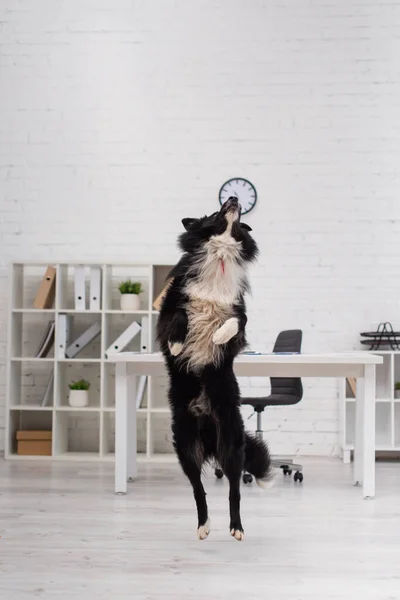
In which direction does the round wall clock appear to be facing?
toward the camera

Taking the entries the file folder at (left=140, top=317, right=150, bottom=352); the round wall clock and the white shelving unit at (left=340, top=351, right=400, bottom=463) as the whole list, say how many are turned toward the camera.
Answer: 3

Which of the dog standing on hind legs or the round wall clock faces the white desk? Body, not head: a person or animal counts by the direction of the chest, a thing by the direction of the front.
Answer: the round wall clock

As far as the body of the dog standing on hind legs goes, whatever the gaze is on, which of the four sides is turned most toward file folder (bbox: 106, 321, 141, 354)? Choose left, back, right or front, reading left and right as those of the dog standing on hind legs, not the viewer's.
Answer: back

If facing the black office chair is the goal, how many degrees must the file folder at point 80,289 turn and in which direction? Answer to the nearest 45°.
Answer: approximately 45° to its left

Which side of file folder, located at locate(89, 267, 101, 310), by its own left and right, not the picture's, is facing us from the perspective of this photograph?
front

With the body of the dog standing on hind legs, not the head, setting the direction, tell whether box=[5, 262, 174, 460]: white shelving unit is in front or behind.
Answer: behind

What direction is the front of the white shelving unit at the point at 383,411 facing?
toward the camera

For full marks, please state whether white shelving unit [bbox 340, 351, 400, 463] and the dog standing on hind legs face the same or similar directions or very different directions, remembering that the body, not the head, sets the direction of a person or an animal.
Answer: same or similar directions

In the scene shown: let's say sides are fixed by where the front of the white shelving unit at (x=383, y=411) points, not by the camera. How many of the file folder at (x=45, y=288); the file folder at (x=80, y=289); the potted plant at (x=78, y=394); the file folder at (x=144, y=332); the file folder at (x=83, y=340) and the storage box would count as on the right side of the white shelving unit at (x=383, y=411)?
6

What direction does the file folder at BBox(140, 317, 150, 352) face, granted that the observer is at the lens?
facing the viewer
